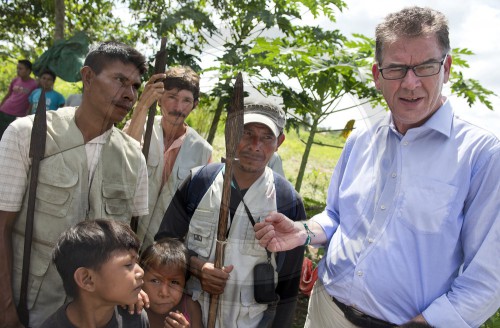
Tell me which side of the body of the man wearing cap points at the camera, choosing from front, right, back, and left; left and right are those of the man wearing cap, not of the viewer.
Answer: front

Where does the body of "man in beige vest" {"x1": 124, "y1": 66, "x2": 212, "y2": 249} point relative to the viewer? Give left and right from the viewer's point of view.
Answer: facing the viewer

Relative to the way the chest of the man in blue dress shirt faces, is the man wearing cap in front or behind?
in front

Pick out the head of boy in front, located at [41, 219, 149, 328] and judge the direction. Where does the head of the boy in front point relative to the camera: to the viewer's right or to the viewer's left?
to the viewer's right

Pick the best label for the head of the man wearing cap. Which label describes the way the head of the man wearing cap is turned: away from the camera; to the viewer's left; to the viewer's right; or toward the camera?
toward the camera

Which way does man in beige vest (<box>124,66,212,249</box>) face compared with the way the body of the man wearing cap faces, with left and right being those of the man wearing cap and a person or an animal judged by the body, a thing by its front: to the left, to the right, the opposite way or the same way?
the same way

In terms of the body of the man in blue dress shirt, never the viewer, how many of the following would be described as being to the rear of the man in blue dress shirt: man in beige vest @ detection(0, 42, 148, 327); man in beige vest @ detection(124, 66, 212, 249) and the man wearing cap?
0

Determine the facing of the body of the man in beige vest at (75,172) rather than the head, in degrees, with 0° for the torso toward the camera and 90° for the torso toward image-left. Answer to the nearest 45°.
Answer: approximately 315°

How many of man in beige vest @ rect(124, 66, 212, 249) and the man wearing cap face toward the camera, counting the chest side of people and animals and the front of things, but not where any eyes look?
2

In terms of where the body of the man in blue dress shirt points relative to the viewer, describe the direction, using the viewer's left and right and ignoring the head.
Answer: facing the viewer and to the left of the viewer
